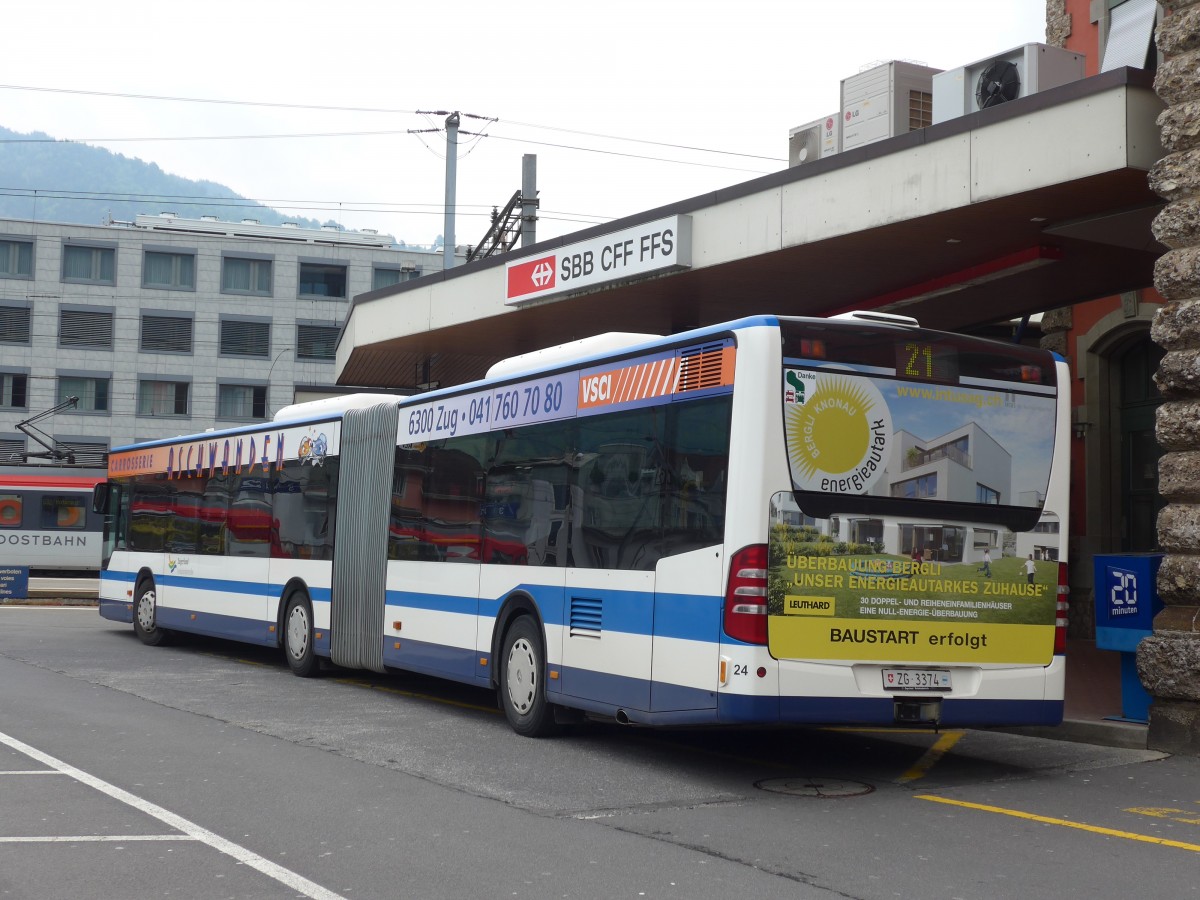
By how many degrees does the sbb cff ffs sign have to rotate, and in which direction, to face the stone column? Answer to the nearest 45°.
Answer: approximately 90° to its left

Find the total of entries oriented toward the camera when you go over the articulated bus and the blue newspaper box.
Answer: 1

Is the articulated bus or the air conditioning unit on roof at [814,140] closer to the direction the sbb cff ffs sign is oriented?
the articulated bus

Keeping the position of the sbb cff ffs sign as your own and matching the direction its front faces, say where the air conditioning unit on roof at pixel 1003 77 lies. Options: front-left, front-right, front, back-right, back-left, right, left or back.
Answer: left

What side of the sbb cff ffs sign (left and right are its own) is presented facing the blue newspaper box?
left

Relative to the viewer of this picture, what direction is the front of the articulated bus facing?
facing away from the viewer and to the left of the viewer

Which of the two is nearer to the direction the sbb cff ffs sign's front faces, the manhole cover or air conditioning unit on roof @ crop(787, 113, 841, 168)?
the manhole cover

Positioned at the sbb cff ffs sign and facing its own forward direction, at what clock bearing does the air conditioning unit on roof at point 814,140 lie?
The air conditioning unit on roof is roughly at 8 o'clock from the sbb cff ffs sign.

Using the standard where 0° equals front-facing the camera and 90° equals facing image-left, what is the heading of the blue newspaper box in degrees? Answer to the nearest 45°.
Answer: approximately 0°
